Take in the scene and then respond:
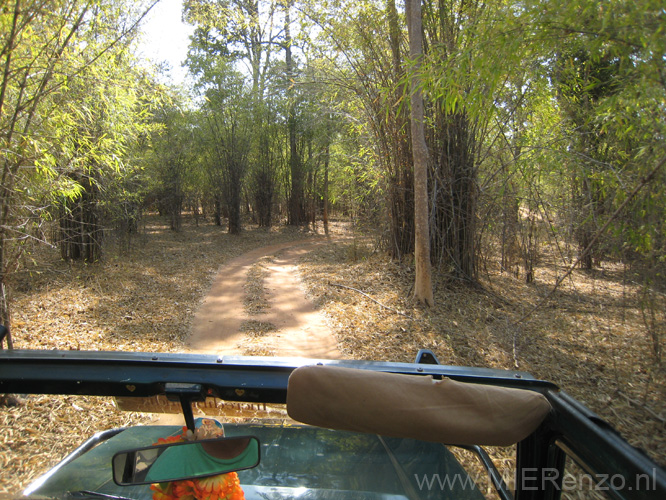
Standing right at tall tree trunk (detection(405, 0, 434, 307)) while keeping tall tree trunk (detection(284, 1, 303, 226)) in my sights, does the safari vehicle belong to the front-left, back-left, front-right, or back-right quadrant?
back-left

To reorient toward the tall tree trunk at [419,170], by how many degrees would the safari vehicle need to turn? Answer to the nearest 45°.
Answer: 0° — it already faces it

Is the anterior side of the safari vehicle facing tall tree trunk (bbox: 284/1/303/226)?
yes

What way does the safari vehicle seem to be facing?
away from the camera
